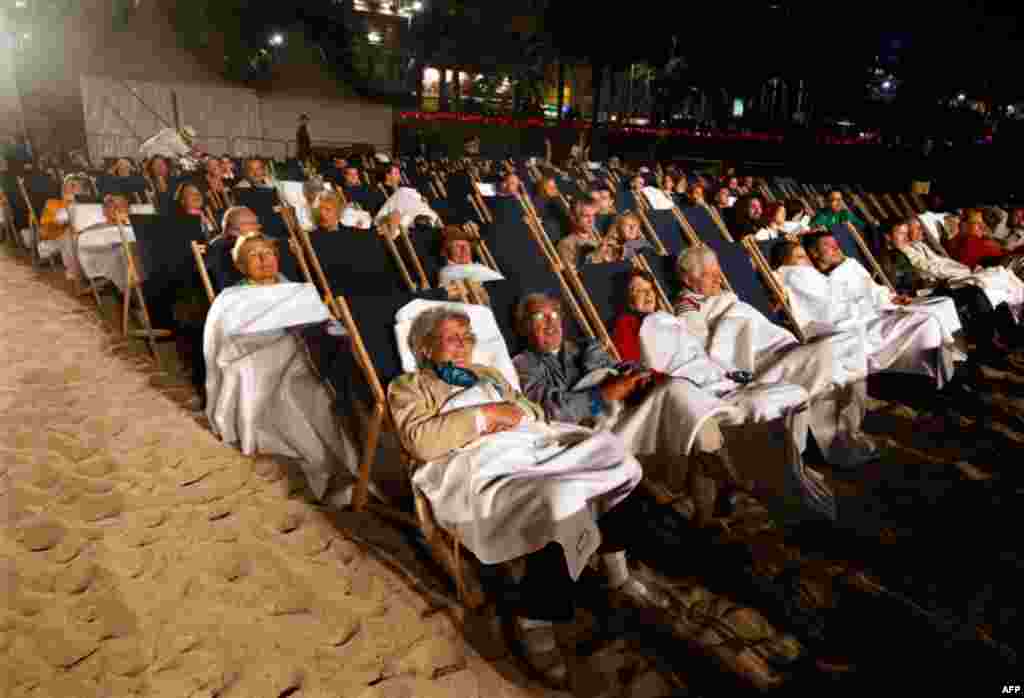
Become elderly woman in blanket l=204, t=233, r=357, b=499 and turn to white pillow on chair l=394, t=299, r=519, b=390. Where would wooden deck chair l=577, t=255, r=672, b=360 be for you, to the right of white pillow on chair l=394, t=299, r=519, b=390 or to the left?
left

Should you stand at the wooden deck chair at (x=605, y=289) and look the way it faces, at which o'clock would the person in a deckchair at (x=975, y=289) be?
The person in a deckchair is roughly at 9 o'clock from the wooden deck chair.

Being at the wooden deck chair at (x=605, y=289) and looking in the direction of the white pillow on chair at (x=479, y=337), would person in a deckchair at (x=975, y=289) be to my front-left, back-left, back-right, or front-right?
back-left

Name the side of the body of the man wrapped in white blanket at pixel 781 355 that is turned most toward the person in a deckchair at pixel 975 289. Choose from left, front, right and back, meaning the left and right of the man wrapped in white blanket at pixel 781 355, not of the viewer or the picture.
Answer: left

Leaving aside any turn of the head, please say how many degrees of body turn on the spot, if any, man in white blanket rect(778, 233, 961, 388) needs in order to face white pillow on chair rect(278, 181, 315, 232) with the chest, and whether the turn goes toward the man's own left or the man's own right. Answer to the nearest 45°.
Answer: approximately 135° to the man's own right

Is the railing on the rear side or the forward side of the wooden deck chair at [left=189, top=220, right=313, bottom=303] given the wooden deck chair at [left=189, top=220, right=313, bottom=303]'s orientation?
on the rear side
